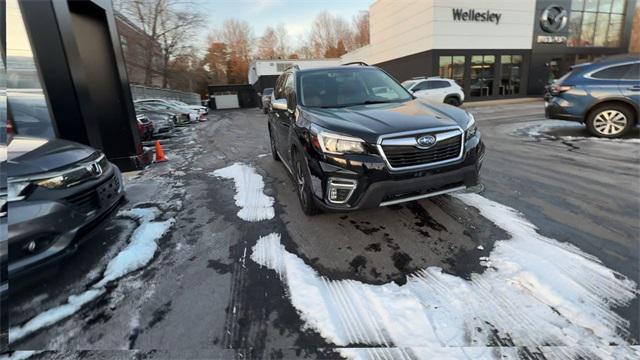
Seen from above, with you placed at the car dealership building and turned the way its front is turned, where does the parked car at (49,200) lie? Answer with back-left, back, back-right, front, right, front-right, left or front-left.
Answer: front

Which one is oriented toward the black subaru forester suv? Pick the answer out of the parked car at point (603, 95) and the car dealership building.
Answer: the car dealership building

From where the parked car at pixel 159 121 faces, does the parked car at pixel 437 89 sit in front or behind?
in front

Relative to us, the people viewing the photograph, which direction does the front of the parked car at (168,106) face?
facing the viewer and to the right of the viewer

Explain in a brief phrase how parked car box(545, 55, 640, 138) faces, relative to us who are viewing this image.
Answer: facing to the right of the viewer

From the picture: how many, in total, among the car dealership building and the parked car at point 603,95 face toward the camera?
1

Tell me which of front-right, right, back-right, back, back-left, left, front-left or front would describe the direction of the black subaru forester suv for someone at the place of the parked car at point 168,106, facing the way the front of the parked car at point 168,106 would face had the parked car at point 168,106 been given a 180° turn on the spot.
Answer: back-left

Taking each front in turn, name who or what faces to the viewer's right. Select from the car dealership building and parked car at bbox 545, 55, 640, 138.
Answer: the parked car
